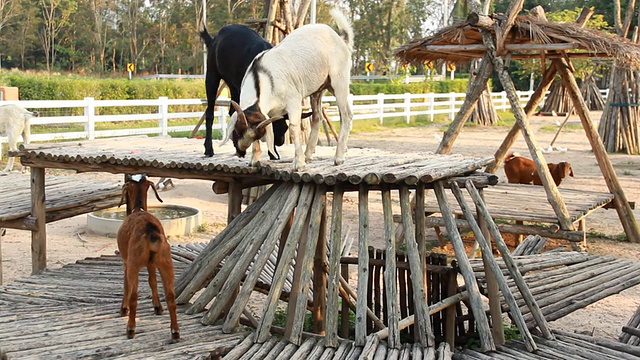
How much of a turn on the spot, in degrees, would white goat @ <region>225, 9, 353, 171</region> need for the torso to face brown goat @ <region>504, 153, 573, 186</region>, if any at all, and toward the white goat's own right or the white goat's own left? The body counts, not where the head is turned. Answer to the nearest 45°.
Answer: approximately 180°

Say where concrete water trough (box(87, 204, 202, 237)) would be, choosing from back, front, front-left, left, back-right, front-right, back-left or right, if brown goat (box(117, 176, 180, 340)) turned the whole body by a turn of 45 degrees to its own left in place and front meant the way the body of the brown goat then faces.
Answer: front-right

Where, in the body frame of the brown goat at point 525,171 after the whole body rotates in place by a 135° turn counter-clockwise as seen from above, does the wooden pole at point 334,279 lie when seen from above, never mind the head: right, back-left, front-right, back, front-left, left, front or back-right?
back-left

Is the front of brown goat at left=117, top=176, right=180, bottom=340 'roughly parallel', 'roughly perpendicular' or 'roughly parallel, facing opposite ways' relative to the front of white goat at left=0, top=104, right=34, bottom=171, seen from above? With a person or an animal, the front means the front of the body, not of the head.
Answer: roughly perpendicular

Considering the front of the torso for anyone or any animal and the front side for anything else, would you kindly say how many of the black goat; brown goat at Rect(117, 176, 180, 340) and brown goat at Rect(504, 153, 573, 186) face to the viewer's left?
0

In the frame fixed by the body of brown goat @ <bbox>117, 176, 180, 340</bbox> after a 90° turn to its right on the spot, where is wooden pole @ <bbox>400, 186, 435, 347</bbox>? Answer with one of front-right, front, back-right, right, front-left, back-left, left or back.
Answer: front

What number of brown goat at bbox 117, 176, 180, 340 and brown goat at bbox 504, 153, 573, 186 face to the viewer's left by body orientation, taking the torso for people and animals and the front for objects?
0

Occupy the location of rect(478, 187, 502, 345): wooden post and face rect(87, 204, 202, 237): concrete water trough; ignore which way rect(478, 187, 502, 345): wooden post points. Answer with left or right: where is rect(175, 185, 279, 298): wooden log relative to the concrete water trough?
left

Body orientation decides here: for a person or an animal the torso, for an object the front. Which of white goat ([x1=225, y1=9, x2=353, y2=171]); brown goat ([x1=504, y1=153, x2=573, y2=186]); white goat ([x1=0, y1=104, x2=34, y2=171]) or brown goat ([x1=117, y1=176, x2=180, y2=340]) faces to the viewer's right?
brown goat ([x1=504, y1=153, x2=573, y2=186])

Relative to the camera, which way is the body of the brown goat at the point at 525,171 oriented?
to the viewer's right

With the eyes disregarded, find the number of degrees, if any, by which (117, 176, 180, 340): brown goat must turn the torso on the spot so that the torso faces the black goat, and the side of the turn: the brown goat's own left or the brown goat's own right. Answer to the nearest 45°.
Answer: approximately 45° to the brown goat's own right

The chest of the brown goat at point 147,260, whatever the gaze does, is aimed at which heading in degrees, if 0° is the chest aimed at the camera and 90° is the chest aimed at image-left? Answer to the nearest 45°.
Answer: approximately 180°

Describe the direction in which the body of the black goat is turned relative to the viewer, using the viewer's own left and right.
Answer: facing to the right of the viewer
